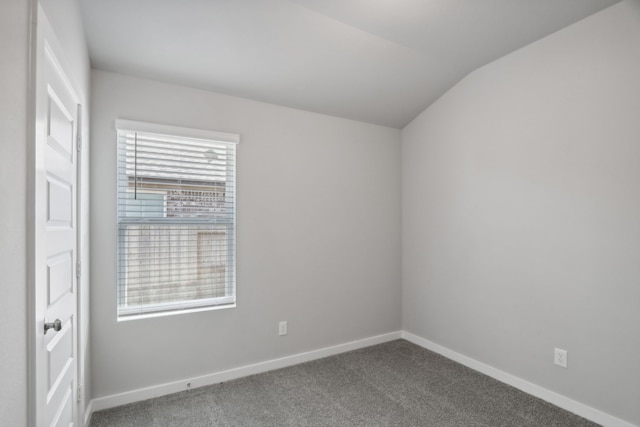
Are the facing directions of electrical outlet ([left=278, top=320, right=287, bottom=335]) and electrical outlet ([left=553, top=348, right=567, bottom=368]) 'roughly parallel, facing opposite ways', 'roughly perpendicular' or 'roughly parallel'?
roughly perpendicular

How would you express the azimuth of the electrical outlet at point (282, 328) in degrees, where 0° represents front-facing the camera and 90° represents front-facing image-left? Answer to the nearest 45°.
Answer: approximately 0°

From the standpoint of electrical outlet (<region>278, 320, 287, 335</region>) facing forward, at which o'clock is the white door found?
The white door is roughly at 1 o'clock from the electrical outlet.
